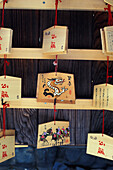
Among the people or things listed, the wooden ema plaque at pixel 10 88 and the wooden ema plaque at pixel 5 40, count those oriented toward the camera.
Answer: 2

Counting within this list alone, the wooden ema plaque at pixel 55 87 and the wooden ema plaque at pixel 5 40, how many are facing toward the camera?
2

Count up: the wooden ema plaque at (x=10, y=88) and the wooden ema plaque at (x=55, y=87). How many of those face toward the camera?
2
